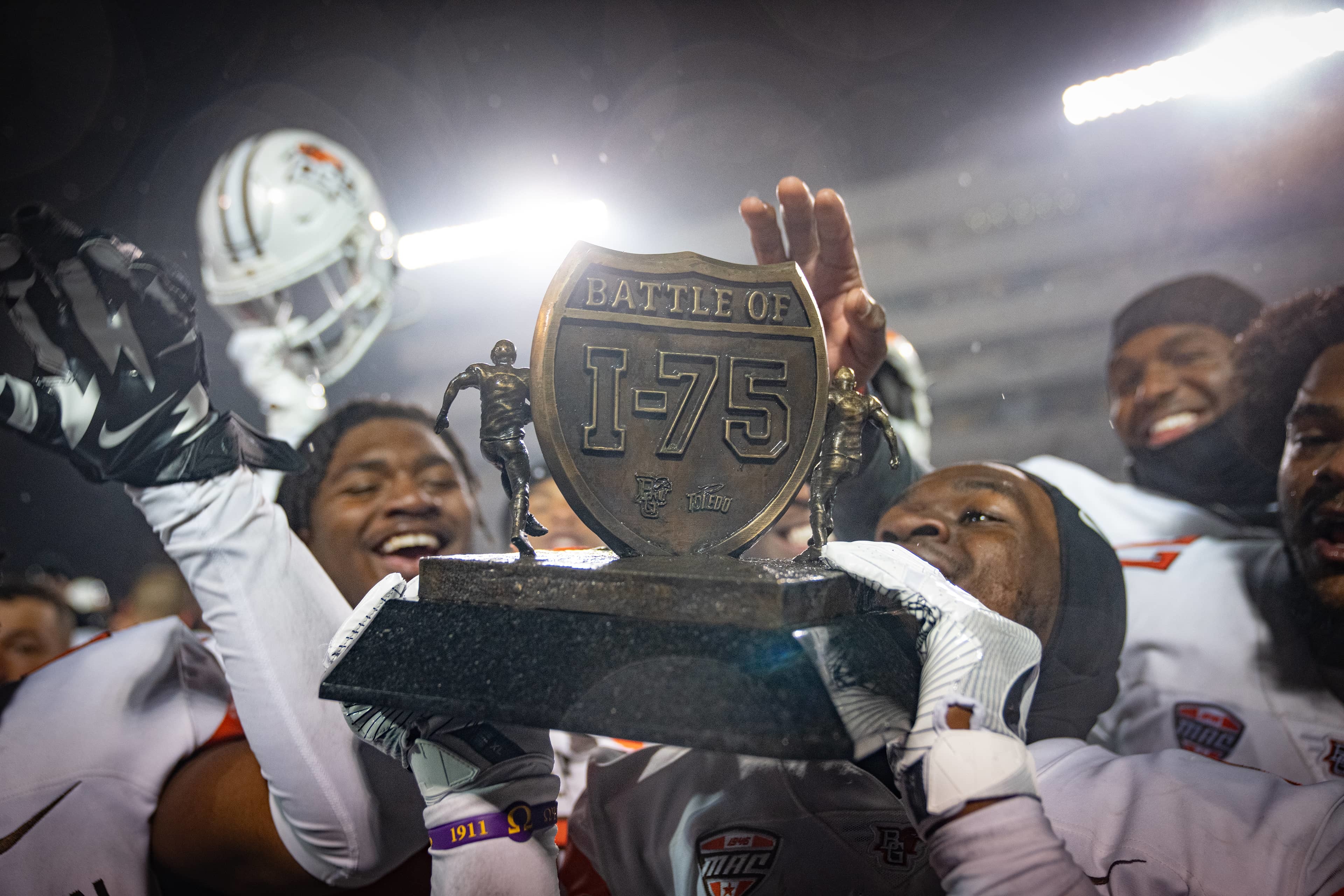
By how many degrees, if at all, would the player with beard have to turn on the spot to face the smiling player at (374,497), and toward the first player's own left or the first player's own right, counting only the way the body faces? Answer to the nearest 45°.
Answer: approximately 45° to the first player's own right

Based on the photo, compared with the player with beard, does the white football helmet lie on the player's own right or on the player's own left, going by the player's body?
on the player's own right

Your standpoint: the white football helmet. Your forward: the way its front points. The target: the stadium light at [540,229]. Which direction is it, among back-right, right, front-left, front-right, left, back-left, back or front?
left
